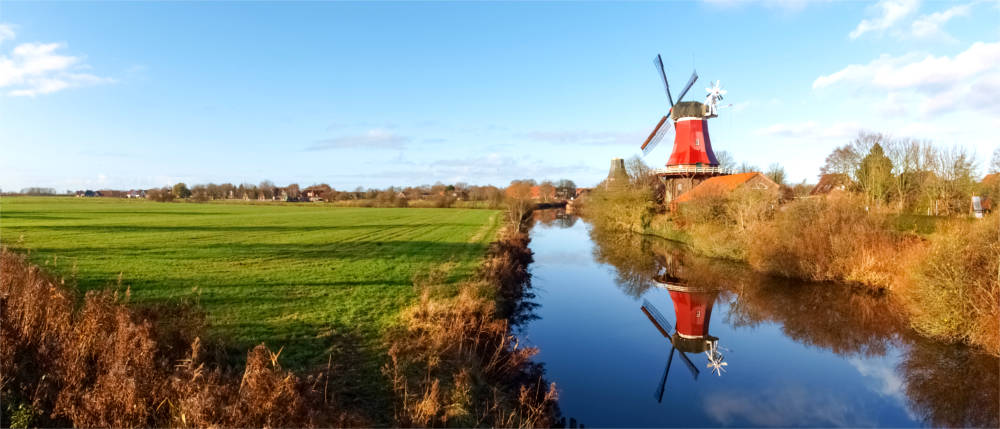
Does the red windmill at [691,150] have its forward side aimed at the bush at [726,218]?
no

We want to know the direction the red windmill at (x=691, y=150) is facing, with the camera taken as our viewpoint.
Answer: facing away from the viewer and to the left of the viewer
